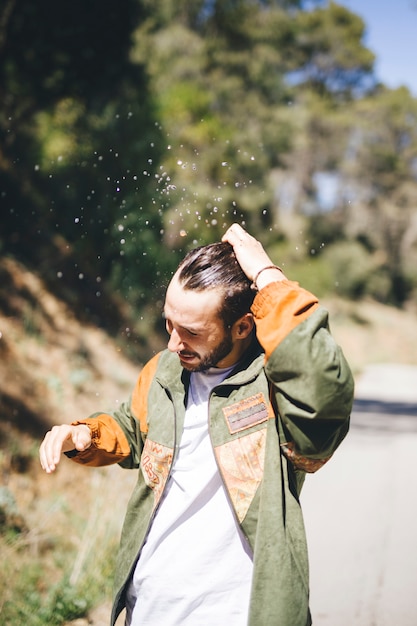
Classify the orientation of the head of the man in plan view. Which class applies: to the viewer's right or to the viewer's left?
to the viewer's left

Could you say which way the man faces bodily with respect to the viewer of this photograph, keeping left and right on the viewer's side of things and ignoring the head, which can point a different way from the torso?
facing the viewer and to the left of the viewer
